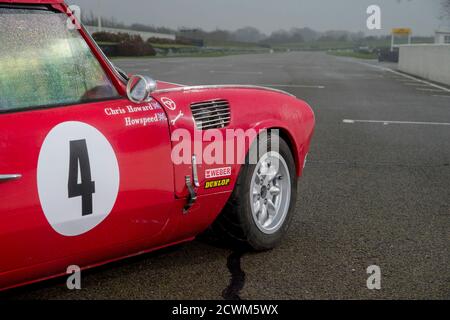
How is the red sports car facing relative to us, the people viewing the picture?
facing away from the viewer and to the right of the viewer
